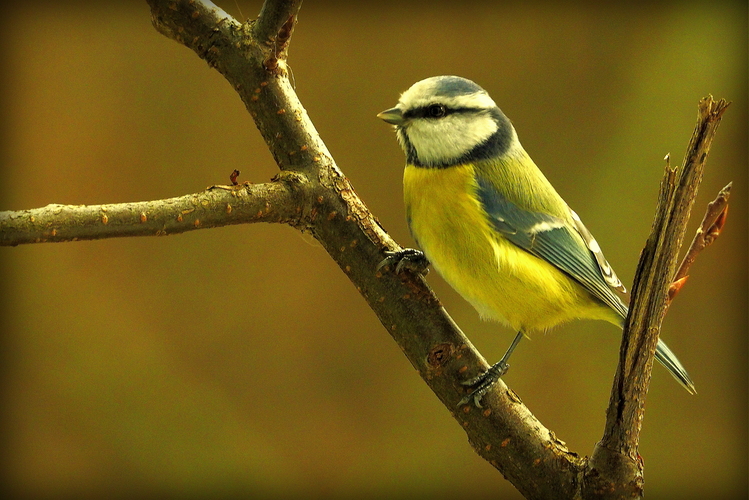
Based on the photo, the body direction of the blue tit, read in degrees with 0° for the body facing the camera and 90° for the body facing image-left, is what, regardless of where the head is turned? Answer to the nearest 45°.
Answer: approximately 90°
